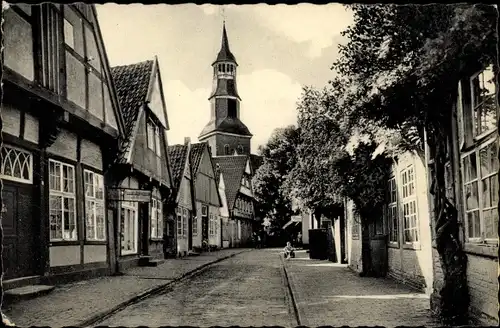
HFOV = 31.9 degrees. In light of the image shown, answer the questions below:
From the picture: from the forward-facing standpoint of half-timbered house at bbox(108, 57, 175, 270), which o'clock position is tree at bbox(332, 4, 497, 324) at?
The tree is roughly at 1 o'clock from the half-timbered house.

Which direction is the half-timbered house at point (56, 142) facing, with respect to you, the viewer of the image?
facing the viewer and to the right of the viewer

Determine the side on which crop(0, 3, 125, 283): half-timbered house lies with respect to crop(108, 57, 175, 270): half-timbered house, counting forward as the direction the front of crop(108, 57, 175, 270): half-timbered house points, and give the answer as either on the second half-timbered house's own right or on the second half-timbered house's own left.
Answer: on the second half-timbered house's own right

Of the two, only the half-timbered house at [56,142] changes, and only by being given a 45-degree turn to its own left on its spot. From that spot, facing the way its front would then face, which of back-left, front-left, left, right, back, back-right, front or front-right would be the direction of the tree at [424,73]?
front-right

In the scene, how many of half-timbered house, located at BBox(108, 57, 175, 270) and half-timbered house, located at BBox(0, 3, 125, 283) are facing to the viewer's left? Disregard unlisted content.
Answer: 0

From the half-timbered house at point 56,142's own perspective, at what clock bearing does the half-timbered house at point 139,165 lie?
the half-timbered house at point 139,165 is roughly at 8 o'clock from the half-timbered house at point 56,142.
